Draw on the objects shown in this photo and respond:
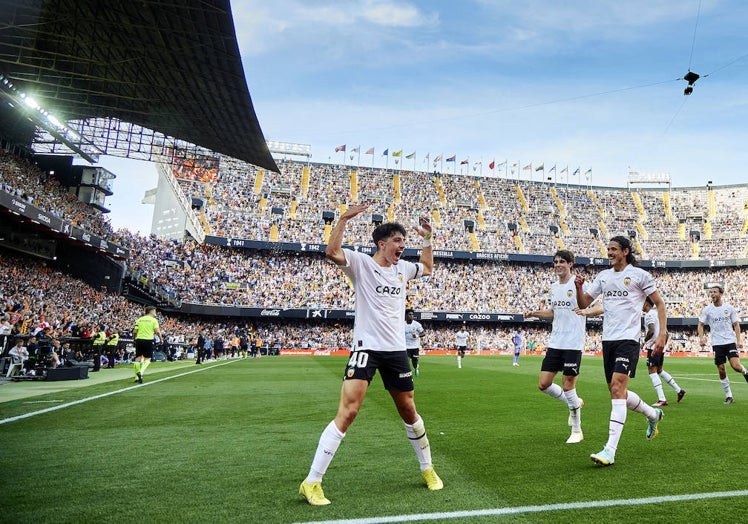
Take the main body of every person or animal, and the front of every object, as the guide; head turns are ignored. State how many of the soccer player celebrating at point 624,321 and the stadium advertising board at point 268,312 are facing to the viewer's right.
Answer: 0

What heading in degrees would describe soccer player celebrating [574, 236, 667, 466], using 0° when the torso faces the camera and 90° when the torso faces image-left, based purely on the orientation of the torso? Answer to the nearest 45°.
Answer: approximately 45°

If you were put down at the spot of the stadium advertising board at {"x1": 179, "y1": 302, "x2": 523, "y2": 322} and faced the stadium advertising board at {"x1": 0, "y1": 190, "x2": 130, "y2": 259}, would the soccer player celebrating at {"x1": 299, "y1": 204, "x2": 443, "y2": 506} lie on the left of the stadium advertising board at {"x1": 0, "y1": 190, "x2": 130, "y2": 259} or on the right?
left

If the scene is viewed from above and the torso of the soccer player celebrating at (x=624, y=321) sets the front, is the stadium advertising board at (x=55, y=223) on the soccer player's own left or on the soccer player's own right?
on the soccer player's own right

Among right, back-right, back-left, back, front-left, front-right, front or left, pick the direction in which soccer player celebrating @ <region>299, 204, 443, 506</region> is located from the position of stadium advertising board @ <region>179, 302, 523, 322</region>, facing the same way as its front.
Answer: front

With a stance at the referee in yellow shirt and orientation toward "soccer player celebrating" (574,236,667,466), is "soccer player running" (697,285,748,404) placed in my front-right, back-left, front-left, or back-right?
front-left

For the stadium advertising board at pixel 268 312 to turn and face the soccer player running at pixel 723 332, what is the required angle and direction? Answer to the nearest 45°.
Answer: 0° — it already faces them

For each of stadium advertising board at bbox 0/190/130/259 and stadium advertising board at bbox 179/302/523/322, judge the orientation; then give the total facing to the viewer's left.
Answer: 0

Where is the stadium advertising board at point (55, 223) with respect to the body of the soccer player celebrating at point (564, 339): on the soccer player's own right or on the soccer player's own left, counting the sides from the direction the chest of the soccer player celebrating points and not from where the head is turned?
on the soccer player's own right

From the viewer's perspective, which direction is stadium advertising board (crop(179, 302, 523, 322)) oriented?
toward the camera

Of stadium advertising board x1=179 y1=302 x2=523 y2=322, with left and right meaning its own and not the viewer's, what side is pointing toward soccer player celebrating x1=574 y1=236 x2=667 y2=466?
front

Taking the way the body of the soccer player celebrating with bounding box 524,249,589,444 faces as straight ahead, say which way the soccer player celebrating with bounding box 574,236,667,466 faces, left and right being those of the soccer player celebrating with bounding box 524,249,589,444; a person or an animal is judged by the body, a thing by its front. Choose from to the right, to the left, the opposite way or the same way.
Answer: the same way

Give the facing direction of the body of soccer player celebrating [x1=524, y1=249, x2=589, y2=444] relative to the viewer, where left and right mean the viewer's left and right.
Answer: facing the viewer and to the left of the viewer

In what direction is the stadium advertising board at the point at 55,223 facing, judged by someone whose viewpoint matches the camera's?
facing the viewer and to the right of the viewer

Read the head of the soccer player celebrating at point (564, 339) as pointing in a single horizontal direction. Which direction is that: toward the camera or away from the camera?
toward the camera

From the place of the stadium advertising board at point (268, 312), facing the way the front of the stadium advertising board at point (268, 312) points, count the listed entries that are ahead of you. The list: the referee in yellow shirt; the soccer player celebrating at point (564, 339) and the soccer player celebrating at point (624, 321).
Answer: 3
